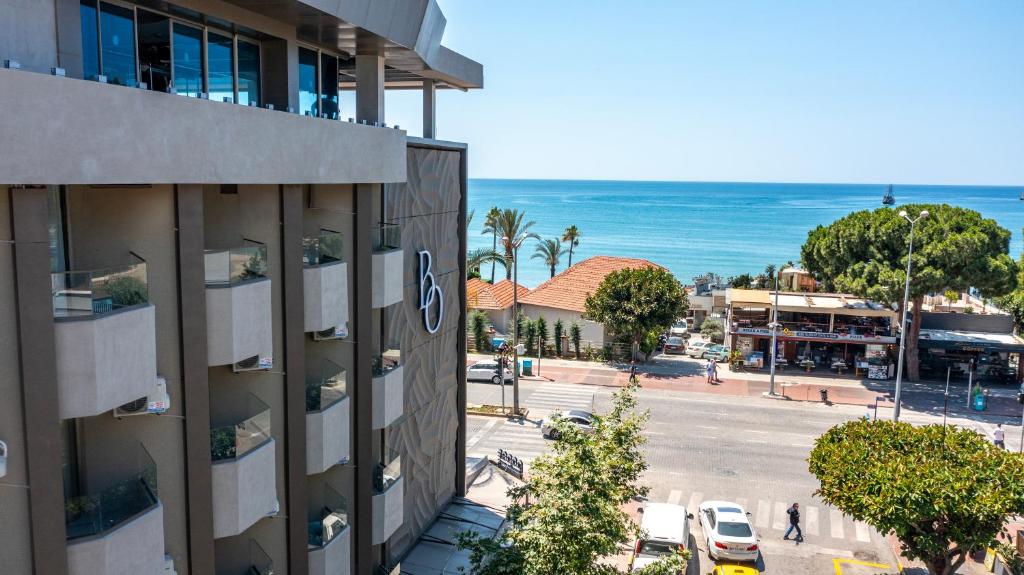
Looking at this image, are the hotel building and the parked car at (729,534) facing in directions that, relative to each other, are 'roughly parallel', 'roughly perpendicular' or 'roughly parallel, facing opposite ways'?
roughly perpendicular

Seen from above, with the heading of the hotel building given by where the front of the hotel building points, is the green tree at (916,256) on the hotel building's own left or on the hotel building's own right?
on the hotel building's own left

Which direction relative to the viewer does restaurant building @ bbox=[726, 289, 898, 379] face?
toward the camera

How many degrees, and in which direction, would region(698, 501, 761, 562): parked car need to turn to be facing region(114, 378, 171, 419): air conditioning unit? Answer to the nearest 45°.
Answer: approximately 135° to its left

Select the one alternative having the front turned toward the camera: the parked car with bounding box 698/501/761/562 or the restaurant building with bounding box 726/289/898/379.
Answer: the restaurant building

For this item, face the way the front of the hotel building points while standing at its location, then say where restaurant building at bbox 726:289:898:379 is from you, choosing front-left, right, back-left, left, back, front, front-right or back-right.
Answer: left

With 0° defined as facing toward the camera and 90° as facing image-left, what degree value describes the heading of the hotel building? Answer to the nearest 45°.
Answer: approximately 315°

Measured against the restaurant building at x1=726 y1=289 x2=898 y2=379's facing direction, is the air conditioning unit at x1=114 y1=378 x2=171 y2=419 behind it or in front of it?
in front

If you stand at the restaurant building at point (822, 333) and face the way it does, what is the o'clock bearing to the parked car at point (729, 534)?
The parked car is roughly at 12 o'clock from the restaurant building.

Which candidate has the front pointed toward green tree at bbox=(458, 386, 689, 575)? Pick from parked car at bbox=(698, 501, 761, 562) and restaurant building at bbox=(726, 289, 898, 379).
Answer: the restaurant building

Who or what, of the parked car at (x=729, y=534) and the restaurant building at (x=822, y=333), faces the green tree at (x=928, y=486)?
the restaurant building

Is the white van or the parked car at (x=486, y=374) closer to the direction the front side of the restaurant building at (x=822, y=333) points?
the white van

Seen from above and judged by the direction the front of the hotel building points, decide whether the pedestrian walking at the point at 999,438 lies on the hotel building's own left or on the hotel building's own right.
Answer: on the hotel building's own left

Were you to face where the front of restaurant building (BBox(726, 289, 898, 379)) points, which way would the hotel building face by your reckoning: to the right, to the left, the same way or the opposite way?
to the left

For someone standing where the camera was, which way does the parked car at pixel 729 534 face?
facing away from the viewer

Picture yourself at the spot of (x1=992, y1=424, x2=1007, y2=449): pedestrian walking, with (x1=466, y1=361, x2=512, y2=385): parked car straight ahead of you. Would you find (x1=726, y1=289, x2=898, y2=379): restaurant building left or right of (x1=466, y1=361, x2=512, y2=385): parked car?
right

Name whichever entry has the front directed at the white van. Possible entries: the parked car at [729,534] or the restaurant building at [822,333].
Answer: the restaurant building

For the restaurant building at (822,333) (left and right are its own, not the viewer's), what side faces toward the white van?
front
